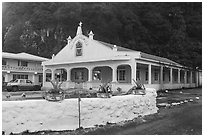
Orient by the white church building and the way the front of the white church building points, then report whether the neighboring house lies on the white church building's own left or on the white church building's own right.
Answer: on the white church building's own right

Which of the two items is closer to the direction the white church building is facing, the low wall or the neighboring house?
the low wall

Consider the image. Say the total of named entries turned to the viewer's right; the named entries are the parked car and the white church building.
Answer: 0

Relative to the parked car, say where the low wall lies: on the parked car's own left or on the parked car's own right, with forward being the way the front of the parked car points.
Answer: on the parked car's own left

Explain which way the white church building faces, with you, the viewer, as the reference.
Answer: facing the viewer and to the left of the viewer

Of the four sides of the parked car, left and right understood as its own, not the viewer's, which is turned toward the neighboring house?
right

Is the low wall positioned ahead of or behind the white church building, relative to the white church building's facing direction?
ahead

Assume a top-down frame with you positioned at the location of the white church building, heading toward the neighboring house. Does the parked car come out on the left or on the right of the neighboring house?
left

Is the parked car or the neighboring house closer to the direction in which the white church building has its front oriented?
the parked car
